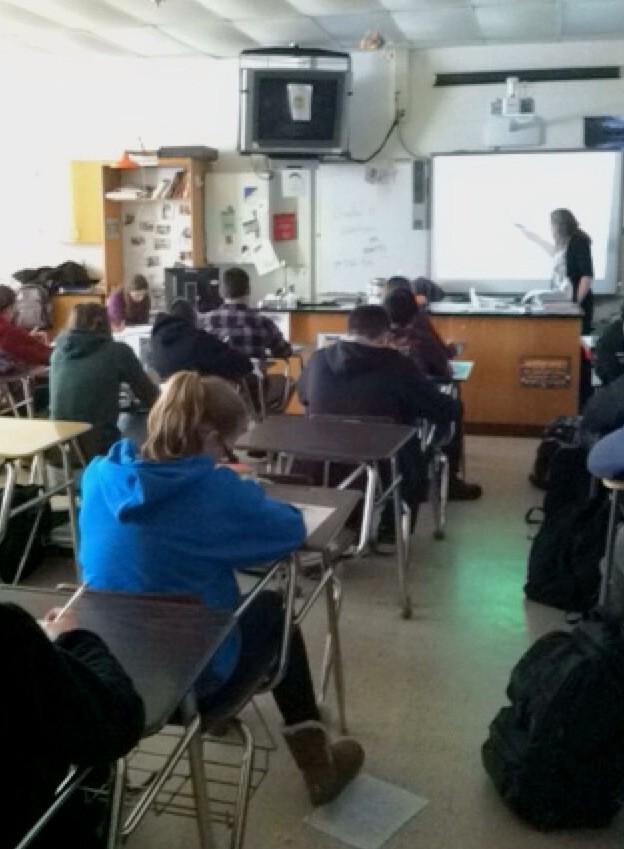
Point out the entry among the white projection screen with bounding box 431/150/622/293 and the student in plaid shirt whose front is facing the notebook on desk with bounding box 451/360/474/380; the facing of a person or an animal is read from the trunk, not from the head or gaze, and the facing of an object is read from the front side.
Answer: the white projection screen

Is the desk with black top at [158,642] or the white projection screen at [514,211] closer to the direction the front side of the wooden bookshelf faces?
the desk with black top

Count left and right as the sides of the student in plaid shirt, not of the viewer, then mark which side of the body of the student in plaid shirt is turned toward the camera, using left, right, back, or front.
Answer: back

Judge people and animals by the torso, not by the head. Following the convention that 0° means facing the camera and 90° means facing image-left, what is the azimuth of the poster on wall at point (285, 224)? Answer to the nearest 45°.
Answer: approximately 0°

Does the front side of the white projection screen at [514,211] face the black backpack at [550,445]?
yes

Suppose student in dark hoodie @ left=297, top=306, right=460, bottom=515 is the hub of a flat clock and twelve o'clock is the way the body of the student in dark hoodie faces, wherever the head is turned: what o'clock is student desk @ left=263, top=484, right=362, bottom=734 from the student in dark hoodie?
The student desk is roughly at 6 o'clock from the student in dark hoodie.

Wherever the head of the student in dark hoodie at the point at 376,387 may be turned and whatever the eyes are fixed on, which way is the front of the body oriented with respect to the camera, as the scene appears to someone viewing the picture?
away from the camera

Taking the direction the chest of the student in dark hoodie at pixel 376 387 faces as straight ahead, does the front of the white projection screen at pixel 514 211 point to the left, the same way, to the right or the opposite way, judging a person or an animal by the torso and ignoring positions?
the opposite way

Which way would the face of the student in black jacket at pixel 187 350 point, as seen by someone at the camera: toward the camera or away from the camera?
away from the camera

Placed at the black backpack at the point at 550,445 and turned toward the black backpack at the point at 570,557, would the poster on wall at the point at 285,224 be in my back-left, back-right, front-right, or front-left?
back-right

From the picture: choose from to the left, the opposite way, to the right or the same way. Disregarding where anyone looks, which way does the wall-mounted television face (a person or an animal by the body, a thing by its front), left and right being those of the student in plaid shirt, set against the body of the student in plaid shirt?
the opposite way

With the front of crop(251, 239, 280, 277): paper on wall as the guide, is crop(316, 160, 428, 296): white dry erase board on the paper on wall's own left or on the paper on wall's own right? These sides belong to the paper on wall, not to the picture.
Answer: on the paper on wall's own left
